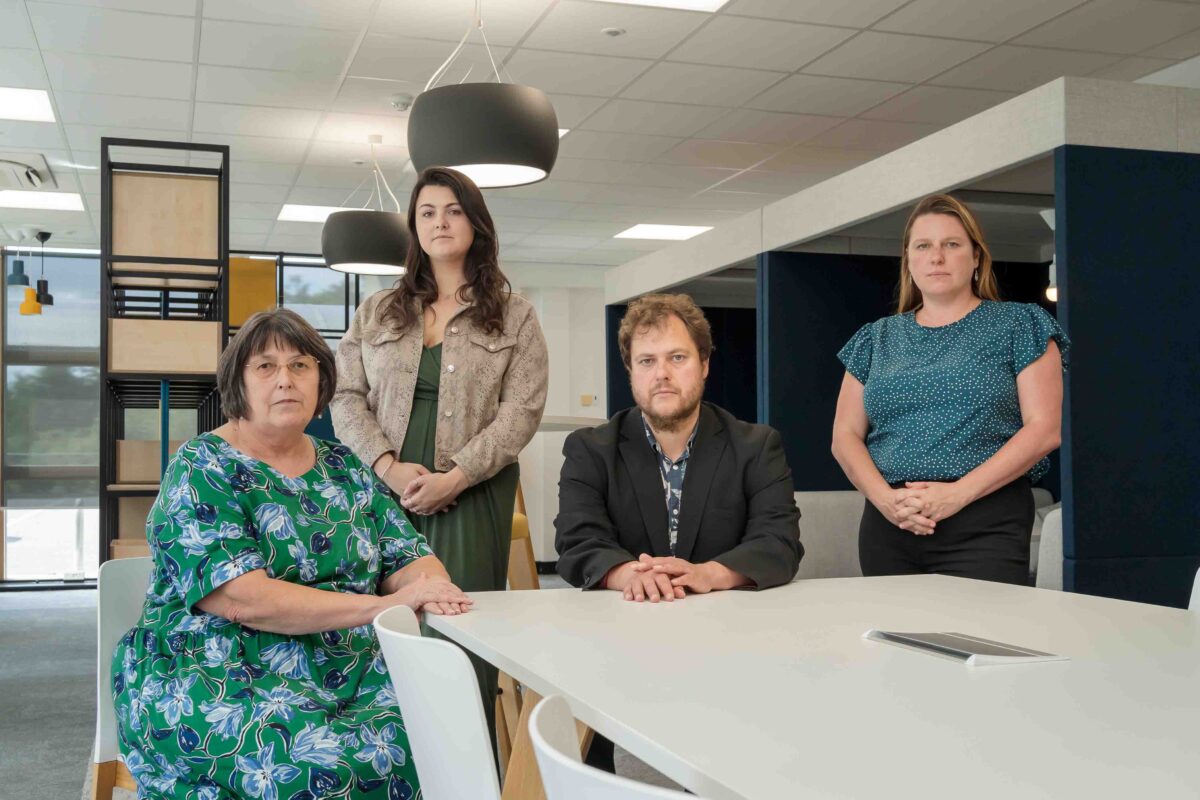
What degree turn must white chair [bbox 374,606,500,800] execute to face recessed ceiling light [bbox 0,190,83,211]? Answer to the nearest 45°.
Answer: approximately 45° to its left

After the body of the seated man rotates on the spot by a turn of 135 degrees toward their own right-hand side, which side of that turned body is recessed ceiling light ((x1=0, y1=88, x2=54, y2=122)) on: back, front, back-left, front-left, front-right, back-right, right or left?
front

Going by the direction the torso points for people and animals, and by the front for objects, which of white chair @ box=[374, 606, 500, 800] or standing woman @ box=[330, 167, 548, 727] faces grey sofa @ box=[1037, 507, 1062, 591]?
white chair @ box=[374, 606, 500, 800]

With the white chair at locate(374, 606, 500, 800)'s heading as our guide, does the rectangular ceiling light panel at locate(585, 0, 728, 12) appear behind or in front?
in front

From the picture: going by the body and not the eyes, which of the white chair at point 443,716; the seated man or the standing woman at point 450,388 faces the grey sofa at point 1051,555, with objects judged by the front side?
the white chair at point 443,716

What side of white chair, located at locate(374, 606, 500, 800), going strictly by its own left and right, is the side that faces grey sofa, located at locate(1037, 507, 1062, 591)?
front

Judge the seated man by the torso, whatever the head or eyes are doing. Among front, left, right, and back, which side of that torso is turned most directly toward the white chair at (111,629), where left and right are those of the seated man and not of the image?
right

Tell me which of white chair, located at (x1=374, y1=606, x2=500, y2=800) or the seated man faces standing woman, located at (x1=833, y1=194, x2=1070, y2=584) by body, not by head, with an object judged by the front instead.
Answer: the white chair

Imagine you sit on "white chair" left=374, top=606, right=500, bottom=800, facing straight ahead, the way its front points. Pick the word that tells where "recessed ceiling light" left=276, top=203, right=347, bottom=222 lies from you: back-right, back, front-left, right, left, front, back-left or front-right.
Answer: front-left

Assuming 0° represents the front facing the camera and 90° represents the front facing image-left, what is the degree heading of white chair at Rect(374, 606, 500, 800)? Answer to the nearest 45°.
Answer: approximately 225°

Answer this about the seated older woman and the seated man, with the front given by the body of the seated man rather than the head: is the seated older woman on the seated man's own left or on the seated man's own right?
on the seated man's own right

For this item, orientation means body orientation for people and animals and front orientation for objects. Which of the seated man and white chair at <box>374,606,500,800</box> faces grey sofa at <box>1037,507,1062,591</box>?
white chair at <box>374,606,500,800</box>

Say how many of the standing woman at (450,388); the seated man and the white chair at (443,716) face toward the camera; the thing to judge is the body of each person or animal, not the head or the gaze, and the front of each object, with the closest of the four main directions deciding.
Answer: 2

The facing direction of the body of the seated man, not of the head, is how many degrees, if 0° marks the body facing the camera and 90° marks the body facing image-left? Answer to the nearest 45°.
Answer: approximately 0°

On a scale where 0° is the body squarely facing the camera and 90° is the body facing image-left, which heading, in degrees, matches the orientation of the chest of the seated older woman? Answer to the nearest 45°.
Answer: approximately 315°
